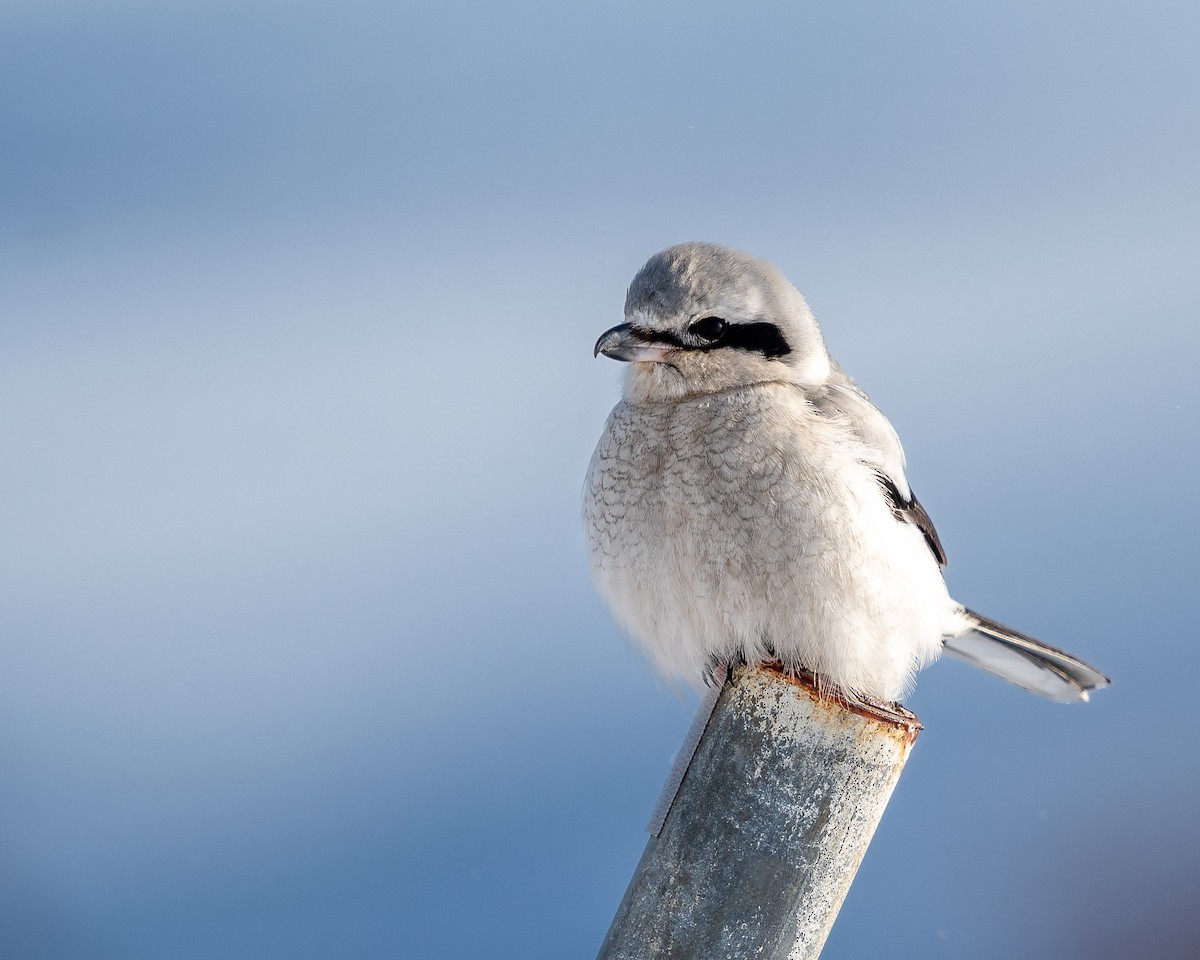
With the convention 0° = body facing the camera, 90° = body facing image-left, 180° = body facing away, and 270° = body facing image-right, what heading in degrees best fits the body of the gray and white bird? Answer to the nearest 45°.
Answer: approximately 45°
